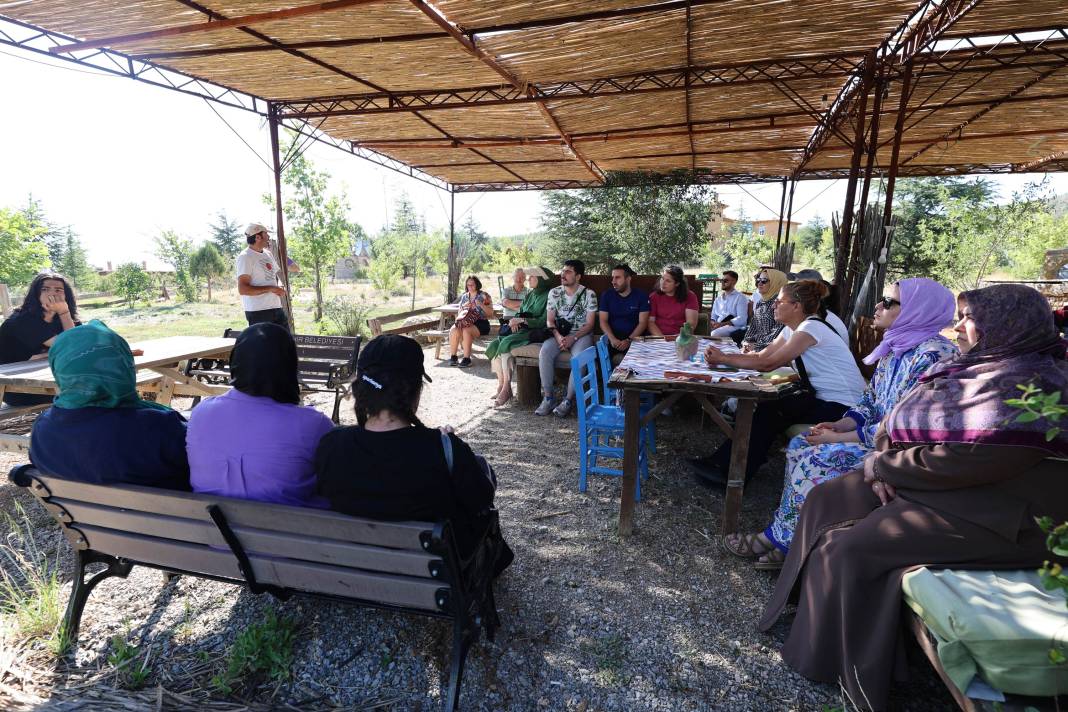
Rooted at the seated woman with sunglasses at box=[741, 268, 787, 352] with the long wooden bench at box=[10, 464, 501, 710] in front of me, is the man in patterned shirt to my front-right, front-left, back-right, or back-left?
front-right

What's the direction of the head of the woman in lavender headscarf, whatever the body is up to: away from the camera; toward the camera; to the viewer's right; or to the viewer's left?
to the viewer's left

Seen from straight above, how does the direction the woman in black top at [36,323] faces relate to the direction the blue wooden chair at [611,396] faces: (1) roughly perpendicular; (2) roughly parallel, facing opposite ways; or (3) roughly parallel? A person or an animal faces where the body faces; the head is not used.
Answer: roughly parallel

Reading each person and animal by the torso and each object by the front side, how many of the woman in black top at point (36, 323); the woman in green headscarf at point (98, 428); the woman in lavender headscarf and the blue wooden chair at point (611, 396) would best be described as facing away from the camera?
1

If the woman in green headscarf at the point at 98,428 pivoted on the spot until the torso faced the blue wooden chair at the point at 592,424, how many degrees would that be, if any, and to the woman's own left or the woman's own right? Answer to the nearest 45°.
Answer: approximately 90° to the woman's own right

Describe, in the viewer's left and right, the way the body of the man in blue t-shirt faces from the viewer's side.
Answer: facing the viewer

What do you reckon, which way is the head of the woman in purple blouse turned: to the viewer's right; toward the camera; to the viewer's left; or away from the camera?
away from the camera

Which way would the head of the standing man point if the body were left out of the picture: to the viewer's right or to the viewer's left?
to the viewer's right

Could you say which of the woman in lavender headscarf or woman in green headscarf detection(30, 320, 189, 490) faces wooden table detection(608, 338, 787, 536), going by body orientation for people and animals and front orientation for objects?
the woman in lavender headscarf

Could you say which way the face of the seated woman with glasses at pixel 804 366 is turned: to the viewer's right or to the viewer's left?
to the viewer's left

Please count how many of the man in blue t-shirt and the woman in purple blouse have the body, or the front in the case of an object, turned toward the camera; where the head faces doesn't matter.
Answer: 1

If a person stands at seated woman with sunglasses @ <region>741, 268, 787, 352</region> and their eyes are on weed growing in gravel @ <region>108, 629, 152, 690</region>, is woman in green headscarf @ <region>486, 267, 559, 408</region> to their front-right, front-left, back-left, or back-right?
front-right

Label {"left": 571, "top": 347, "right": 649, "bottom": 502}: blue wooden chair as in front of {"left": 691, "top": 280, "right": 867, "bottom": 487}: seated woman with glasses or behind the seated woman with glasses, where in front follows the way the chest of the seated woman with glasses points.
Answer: in front

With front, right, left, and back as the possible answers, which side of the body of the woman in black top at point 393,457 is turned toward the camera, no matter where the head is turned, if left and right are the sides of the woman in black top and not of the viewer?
back

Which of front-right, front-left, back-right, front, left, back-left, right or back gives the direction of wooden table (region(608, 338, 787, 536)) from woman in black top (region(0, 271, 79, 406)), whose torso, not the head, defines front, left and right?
front

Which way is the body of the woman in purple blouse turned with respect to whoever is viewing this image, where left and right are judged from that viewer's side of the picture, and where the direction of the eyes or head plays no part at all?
facing away from the viewer
